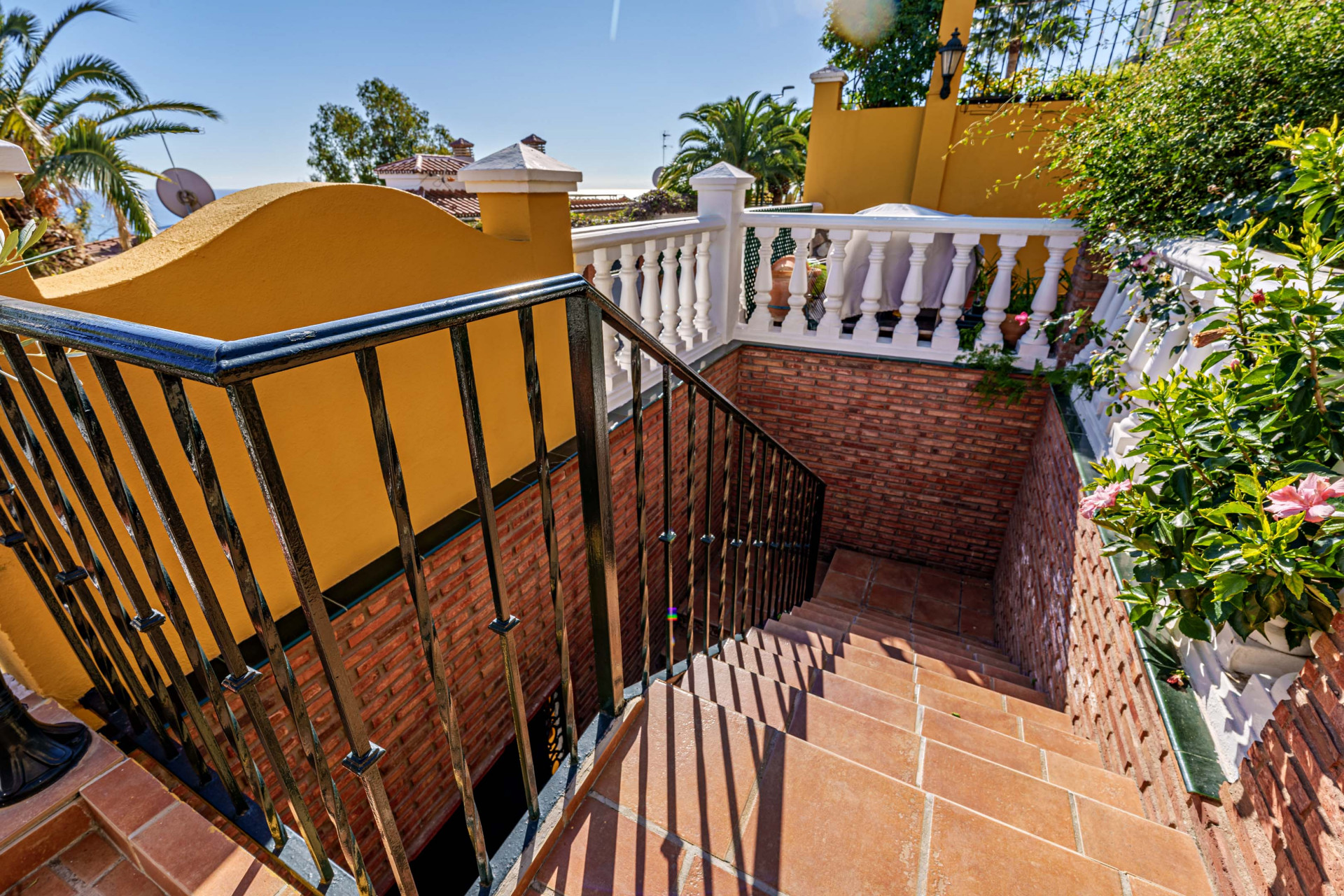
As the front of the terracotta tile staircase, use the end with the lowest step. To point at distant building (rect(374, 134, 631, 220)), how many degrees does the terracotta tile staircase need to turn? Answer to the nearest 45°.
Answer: approximately 45° to its left

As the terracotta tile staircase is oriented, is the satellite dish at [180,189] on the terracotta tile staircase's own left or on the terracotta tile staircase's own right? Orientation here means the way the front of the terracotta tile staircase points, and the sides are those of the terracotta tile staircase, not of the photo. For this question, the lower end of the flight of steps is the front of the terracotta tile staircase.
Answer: on the terracotta tile staircase's own left

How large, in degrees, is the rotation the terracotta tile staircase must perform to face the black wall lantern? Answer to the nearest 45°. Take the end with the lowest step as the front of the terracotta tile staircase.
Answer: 0° — it already faces it

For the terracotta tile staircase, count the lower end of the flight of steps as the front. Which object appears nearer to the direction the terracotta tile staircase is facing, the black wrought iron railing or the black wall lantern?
the black wall lantern

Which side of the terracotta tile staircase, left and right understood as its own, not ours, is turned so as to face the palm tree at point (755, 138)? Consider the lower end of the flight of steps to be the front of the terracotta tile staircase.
front

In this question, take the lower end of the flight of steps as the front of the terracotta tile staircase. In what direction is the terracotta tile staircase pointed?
away from the camera
